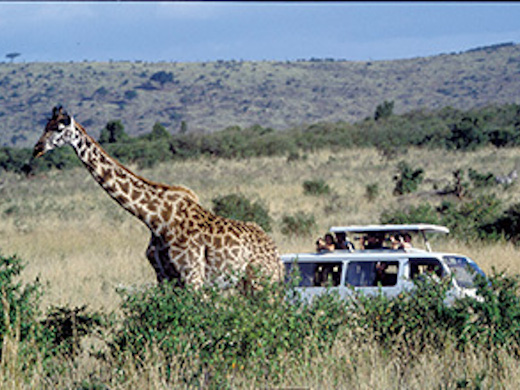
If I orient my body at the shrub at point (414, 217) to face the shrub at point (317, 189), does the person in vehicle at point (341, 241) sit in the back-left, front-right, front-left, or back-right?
back-left

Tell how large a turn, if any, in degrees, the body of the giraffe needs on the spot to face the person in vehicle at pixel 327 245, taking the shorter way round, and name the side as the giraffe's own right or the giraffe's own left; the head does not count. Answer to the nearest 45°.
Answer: approximately 135° to the giraffe's own right

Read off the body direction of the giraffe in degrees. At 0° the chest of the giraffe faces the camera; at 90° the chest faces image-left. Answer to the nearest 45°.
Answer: approximately 90°

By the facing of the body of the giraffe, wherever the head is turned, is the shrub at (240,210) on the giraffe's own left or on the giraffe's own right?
on the giraffe's own right

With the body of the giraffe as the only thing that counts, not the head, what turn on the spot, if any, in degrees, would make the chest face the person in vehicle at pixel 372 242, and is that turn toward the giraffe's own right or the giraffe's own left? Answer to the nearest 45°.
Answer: approximately 135° to the giraffe's own right

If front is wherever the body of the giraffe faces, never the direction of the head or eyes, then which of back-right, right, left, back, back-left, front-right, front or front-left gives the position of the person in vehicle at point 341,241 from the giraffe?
back-right
